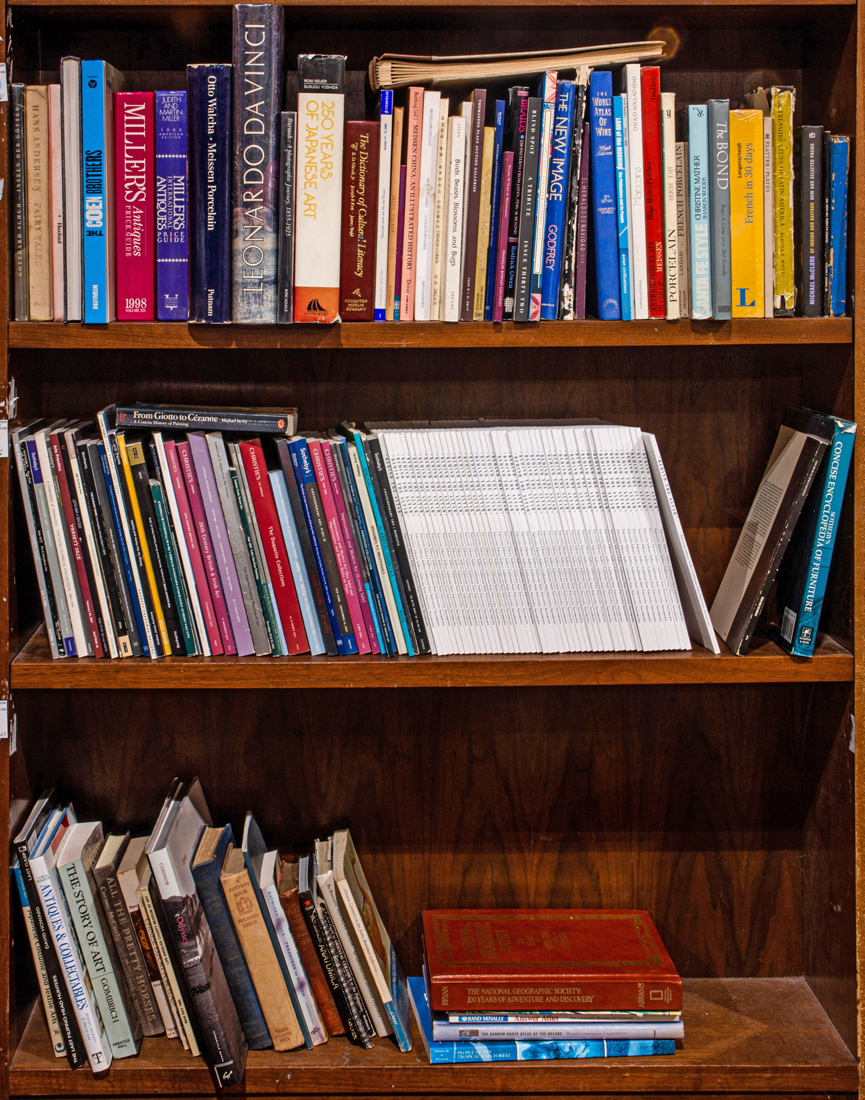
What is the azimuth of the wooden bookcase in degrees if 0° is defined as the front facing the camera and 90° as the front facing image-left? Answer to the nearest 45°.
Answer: approximately 0°
